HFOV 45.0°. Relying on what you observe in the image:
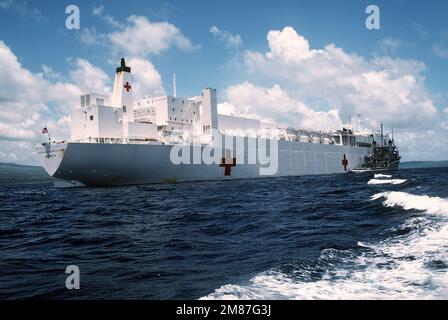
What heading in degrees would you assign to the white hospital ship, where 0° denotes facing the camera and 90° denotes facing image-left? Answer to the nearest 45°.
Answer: approximately 225°
